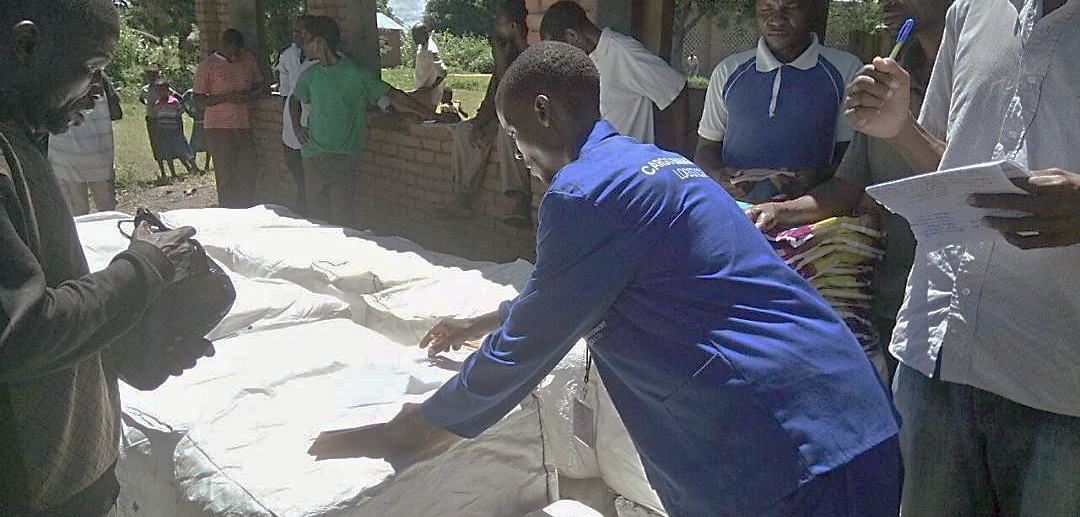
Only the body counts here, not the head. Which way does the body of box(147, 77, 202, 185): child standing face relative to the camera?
toward the camera

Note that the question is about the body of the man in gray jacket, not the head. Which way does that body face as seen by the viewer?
to the viewer's right

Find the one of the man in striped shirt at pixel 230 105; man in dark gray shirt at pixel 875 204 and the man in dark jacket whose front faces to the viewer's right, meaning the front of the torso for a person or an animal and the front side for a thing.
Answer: the man in dark jacket

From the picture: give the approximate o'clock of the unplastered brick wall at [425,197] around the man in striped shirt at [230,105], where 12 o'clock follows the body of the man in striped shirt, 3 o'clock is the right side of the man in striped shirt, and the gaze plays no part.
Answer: The unplastered brick wall is roughly at 11 o'clock from the man in striped shirt.

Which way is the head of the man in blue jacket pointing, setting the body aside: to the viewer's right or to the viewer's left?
to the viewer's left

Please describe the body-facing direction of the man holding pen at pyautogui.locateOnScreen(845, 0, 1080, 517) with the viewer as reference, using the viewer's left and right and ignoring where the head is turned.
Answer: facing the viewer and to the left of the viewer

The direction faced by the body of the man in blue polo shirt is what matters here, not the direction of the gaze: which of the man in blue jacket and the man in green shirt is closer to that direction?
the man in blue jacket

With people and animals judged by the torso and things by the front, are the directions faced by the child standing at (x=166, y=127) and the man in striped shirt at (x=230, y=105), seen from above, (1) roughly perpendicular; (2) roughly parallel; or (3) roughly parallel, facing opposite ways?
roughly parallel

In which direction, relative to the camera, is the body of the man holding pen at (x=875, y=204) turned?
to the viewer's left

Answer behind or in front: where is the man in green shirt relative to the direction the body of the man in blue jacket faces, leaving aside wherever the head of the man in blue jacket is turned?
in front

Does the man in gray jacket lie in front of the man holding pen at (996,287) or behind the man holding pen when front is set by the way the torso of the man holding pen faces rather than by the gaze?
in front

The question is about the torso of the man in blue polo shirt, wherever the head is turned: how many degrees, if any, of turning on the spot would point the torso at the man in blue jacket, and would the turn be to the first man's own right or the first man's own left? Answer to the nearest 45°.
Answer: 0° — they already face them
